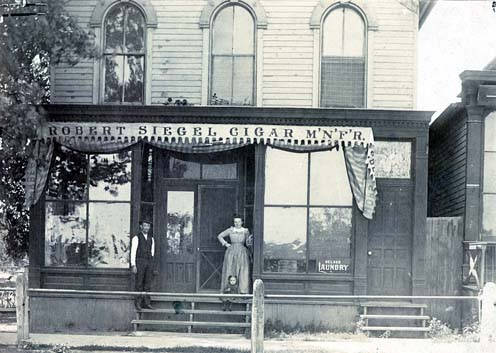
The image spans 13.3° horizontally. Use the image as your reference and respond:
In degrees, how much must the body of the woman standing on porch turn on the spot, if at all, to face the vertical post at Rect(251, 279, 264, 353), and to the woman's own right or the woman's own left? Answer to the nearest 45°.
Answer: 0° — they already face it

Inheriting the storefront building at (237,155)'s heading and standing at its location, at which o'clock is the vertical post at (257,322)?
The vertical post is roughly at 12 o'clock from the storefront building.

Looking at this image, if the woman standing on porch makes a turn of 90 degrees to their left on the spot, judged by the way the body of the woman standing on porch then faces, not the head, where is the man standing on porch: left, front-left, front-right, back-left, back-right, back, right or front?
back

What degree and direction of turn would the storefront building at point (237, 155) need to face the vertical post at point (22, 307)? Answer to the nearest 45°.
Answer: approximately 45° to its right

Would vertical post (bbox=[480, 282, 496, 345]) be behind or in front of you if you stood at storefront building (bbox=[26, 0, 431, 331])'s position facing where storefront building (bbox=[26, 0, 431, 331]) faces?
in front

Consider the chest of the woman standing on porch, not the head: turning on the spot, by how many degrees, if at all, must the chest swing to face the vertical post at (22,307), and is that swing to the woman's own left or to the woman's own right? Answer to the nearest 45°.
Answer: approximately 45° to the woman's own right

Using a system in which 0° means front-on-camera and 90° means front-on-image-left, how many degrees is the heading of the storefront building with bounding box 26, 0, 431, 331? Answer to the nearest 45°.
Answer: approximately 0°

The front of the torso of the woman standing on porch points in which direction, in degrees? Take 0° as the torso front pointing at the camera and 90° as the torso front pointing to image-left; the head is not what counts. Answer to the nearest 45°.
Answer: approximately 0°
